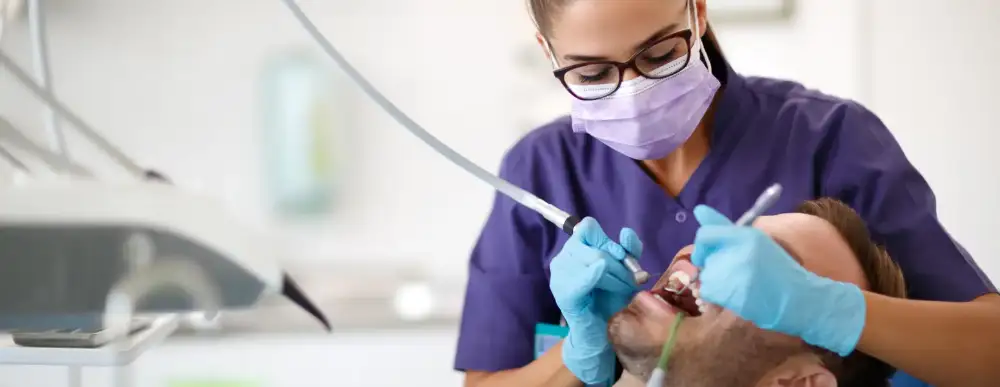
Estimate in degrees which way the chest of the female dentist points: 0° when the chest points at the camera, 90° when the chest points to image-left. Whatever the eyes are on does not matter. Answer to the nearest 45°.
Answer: approximately 0°
